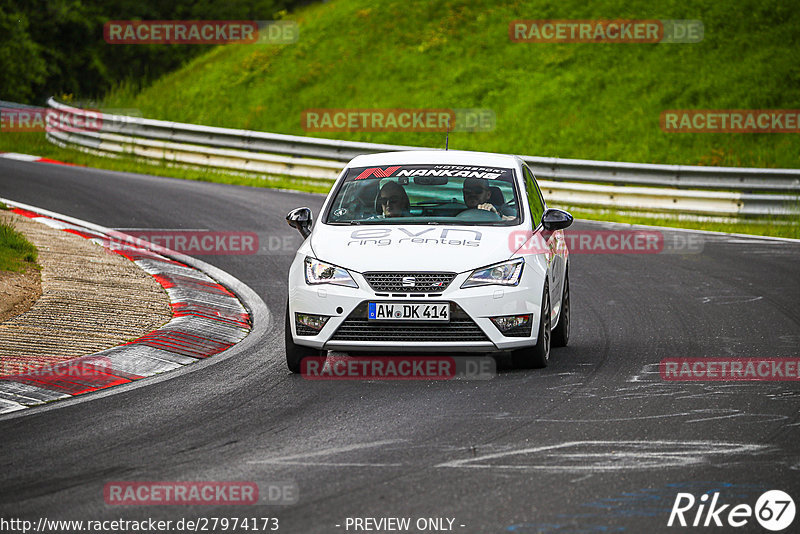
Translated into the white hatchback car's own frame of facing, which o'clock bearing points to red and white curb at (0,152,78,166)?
The red and white curb is roughly at 5 o'clock from the white hatchback car.

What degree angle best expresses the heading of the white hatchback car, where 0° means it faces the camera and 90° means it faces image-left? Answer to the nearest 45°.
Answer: approximately 0°

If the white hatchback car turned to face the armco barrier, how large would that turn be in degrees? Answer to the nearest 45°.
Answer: approximately 180°
